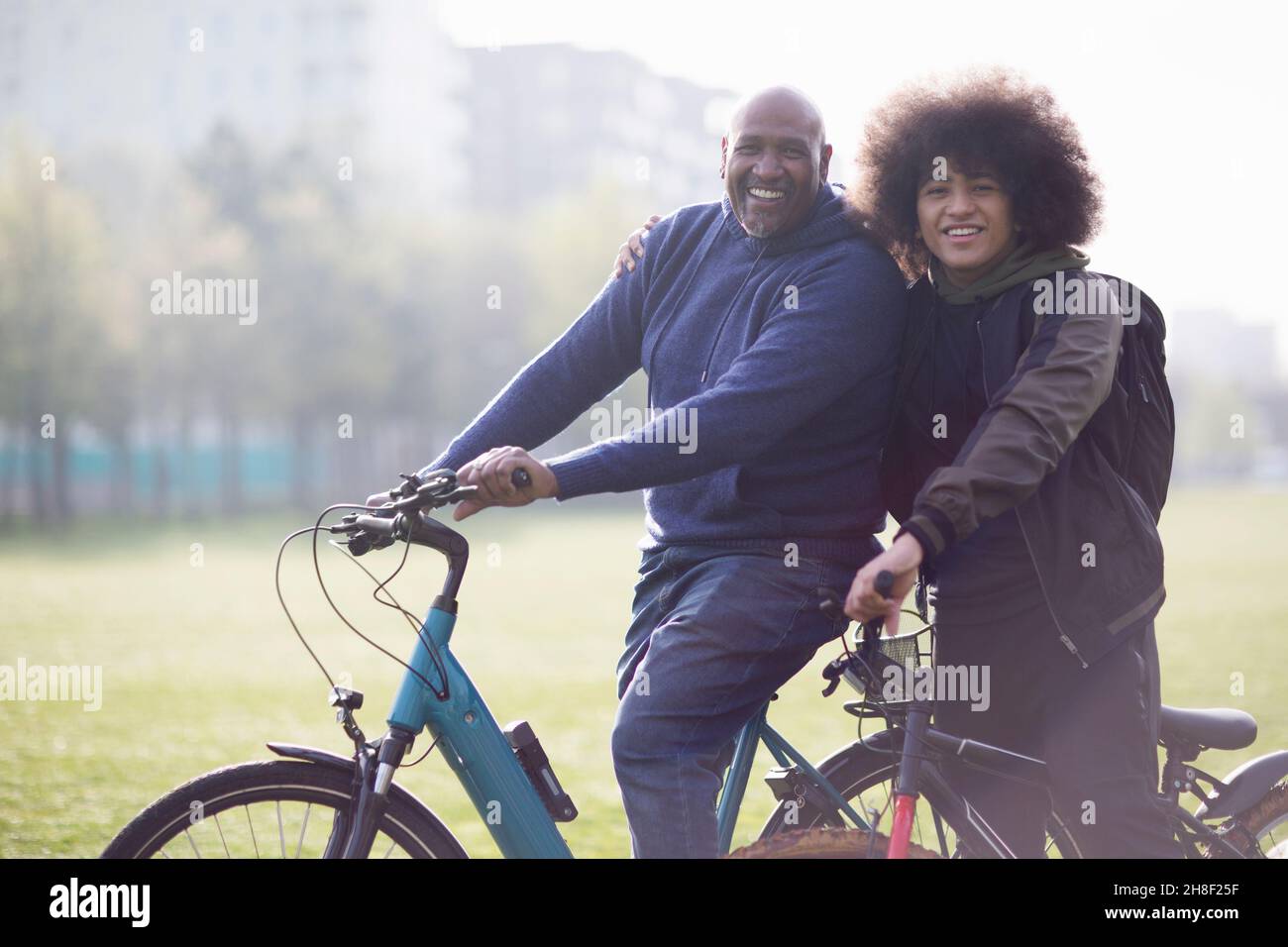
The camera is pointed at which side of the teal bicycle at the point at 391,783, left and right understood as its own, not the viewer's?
left

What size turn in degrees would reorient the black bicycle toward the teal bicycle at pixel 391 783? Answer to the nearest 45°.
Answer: approximately 45° to its left

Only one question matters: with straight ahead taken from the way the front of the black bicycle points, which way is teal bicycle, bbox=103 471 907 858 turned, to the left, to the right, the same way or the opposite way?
the same way

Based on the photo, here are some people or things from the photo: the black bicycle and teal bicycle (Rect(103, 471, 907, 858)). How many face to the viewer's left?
2

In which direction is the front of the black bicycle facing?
to the viewer's left

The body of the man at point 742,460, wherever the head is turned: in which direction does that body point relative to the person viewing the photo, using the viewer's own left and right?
facing the viewer and to the left of the viewer

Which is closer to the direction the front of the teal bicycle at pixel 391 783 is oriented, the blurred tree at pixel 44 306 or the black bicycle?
the blurred tree

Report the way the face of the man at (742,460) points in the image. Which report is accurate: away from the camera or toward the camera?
toward the camera
